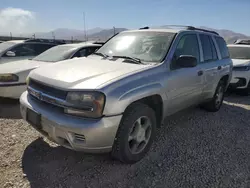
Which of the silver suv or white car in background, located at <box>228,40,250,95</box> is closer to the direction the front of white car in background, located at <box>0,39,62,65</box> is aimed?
the silver suv

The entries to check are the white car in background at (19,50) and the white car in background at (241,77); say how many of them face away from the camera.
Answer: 0

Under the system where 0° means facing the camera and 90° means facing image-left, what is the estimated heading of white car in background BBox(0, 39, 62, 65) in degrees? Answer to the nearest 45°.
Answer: approximately 45°

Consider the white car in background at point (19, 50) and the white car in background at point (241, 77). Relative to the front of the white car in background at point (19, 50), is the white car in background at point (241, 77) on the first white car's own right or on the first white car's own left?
on the first white car's own left

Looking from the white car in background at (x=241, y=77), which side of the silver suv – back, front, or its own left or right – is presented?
back

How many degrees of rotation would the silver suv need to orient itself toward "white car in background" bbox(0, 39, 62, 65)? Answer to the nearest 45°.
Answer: approximately 90° to its right
